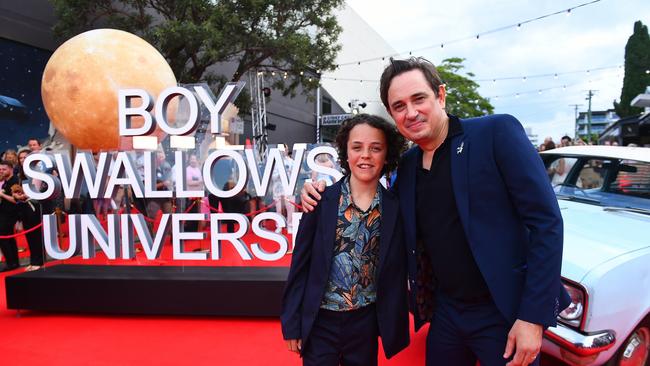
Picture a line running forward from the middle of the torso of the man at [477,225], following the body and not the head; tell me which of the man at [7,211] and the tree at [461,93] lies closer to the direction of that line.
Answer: the man

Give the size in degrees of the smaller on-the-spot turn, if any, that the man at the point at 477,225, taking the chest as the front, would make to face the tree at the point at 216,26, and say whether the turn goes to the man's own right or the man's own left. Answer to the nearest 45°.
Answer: approximately 90° to the man's own right

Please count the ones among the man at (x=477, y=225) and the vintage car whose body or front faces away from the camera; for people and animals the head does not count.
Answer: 0

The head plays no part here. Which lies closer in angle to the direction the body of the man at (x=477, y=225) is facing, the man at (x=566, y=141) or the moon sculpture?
the moon sculpture

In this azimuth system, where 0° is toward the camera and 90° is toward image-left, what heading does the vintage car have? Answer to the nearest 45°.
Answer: approximately 45°

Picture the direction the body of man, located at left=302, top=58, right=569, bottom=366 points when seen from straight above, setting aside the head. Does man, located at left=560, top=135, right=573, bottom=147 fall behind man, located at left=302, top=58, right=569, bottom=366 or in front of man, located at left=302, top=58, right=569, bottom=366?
behind

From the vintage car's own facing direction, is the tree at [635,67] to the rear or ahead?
to the rear

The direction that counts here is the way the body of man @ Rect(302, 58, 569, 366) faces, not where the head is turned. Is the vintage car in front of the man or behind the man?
behind

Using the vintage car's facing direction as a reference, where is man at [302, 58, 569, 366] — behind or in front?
in front

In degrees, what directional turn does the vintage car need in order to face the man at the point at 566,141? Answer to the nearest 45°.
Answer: approximately 135° to its right

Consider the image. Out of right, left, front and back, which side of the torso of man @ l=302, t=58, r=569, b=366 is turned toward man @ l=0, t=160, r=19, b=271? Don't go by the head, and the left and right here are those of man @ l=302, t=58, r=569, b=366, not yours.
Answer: right
